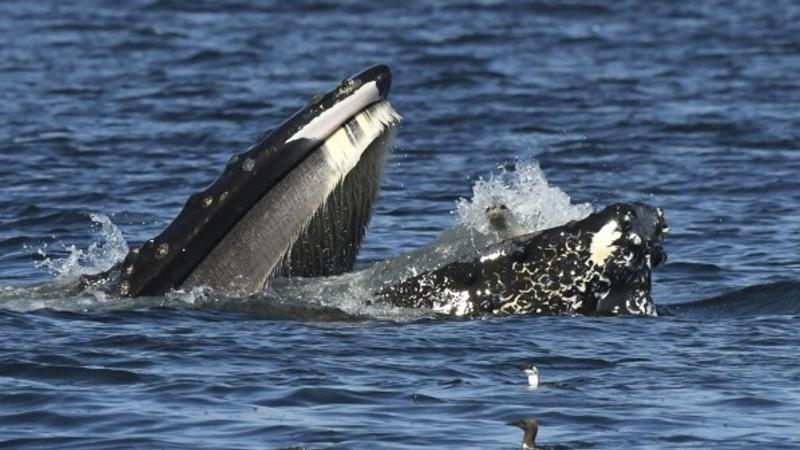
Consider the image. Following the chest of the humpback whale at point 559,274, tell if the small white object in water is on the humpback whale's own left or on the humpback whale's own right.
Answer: on the humpback whale's own right

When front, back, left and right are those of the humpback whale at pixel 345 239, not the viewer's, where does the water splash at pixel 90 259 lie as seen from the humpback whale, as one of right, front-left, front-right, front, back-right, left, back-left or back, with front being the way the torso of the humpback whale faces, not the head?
back-left

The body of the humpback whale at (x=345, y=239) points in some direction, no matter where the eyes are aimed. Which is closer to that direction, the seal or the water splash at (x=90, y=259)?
the seal

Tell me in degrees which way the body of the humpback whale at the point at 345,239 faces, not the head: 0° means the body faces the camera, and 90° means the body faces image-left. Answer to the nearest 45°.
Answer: approximately 270°

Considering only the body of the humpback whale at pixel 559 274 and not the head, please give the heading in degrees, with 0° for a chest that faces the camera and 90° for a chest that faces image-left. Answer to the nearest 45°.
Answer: approximately 270°

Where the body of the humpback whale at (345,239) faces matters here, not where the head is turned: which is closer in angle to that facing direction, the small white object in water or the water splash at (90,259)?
the small white object in water

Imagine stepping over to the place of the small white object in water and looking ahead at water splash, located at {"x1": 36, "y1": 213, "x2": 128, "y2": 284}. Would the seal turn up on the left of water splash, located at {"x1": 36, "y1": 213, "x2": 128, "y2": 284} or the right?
right
